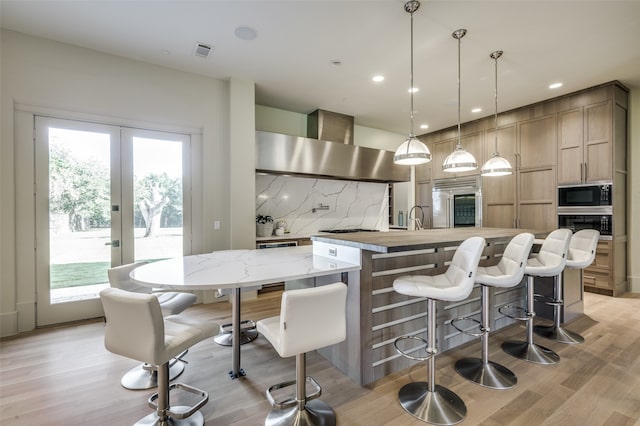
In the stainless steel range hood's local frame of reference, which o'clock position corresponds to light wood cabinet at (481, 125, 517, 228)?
The light wood cabinet is roughly at 10 o'clock from the stainless steel range hood.

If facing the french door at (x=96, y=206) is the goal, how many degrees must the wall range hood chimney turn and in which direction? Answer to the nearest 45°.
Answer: approximately 90° to its right

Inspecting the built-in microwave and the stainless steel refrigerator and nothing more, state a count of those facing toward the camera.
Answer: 2

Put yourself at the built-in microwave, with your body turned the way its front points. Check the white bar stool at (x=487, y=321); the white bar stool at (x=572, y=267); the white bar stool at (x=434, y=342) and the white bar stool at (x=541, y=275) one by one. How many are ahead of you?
4

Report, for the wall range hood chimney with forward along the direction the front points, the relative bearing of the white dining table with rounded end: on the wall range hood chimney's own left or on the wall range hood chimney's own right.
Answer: on the wall range hood chimney's own right

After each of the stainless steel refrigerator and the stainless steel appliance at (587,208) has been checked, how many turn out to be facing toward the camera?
2

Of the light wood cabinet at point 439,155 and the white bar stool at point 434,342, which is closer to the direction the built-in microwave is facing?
the white bar stool

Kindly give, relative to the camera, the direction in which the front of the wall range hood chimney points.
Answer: facing the viewer and to the right of the viewer

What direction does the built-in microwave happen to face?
toward the camera

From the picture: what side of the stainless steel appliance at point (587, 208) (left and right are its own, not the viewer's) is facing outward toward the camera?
front

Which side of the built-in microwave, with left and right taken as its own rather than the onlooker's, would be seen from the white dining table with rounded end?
front
